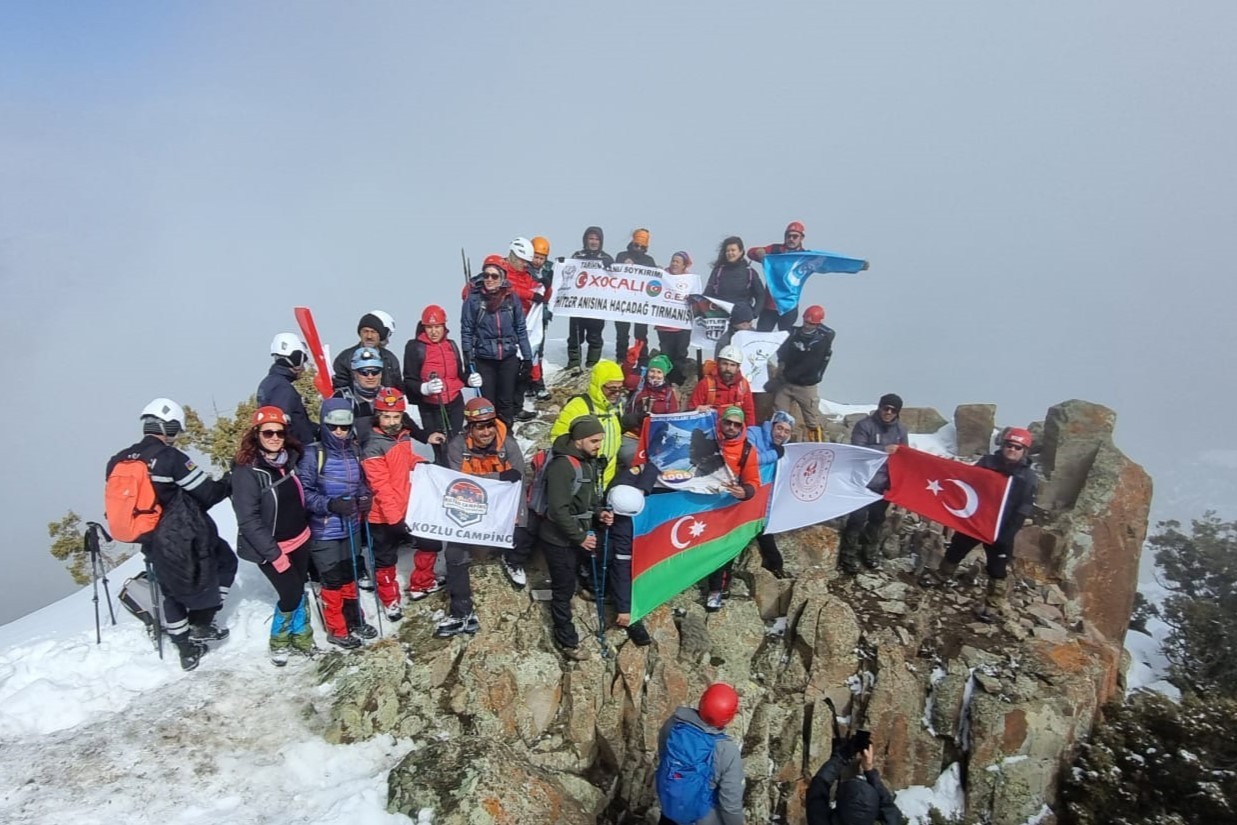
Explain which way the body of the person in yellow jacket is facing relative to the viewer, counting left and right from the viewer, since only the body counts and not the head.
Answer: facing the viewer and to the right of the viewer

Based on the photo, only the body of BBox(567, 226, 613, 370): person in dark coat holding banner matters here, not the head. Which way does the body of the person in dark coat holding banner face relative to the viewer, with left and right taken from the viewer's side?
facing the viewer

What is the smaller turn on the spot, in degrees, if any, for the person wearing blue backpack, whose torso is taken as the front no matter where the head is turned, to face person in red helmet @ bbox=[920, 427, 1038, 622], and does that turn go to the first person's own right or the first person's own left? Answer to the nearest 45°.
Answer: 0° — they already face them

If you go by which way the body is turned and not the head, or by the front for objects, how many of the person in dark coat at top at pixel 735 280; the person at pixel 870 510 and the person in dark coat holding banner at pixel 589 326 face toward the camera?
3

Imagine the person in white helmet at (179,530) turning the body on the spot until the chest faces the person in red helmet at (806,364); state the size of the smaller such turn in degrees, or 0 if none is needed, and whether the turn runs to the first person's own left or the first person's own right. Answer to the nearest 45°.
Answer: approximately 45° to the first person's own right

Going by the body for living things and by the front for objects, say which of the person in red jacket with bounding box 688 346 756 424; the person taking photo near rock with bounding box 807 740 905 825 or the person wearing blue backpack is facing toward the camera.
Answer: the person in red jacket

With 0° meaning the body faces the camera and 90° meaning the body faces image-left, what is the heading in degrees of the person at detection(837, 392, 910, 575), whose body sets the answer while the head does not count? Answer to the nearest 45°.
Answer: approximately 0°

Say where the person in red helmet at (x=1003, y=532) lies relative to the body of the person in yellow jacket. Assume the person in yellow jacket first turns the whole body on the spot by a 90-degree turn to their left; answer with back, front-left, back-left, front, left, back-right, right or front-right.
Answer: front-right

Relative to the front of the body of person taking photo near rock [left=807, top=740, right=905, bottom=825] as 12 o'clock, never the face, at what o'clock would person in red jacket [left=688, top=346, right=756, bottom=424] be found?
The person in red jacket is roughly at 11 o'clock from the person taking photo near rock.

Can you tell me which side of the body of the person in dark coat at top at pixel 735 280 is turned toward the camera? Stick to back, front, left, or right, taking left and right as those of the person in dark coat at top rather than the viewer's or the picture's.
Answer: front

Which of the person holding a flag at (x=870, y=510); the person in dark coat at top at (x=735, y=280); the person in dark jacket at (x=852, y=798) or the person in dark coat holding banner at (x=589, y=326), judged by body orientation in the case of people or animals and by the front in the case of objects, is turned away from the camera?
the person in dark jacket at (x=852, y=798)

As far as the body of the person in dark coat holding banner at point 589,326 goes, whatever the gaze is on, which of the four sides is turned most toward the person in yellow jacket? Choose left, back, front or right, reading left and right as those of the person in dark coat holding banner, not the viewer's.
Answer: front

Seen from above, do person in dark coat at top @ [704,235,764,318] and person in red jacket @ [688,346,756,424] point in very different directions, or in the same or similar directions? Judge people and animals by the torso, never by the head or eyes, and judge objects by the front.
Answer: same or similar directions

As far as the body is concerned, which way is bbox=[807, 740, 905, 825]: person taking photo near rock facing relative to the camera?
away from the camera

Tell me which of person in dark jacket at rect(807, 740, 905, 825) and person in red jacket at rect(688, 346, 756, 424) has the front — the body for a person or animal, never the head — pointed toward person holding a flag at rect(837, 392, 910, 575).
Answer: person in dark jacket at rect(807, 740, 905, 825)
